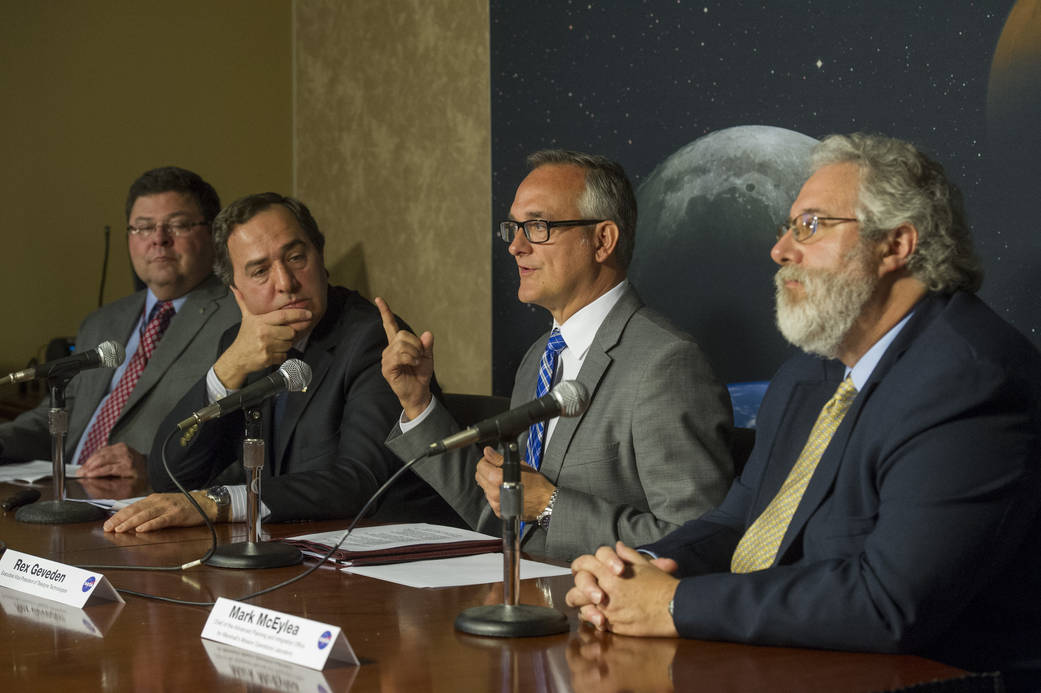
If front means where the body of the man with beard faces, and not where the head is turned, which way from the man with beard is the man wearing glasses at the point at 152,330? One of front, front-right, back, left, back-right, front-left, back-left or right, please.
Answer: right

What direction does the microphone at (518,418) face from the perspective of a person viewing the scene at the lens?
facing to the right of the viewer

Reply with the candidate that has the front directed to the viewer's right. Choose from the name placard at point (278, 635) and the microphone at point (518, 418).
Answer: the microphone

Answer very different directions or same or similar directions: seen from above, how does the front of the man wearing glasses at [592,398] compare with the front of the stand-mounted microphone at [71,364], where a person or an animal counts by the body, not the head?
very different directions

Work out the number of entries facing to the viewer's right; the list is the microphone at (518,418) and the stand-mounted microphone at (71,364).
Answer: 2

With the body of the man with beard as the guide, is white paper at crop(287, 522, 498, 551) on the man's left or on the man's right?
on the man's right

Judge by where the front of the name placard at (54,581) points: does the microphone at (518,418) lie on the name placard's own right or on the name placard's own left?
on the name placard's own left

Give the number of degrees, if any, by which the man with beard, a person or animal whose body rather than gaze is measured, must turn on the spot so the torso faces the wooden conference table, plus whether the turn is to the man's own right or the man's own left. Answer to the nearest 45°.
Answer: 0° — they already face it

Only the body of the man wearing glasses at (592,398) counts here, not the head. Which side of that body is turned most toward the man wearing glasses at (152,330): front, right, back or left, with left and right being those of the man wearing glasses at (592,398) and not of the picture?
right

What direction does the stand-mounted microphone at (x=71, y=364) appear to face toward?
to the viewer's right

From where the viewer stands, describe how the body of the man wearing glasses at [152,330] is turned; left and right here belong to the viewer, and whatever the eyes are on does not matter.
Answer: facing the viewer and to the left of the viewer

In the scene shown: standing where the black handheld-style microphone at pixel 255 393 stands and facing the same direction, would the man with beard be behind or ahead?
ahead

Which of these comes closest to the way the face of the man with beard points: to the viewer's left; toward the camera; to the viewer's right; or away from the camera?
to the viewer's left

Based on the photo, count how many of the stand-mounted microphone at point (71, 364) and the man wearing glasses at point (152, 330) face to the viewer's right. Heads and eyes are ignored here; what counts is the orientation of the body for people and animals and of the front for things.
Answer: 1

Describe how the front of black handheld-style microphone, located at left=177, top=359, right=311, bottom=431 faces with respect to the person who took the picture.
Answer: facing to the right of the viewer

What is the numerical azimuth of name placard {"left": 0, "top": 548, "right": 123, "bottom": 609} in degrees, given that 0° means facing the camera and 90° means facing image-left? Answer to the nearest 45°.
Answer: approximately 45°

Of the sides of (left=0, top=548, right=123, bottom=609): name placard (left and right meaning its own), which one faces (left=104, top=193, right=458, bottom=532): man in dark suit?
back
